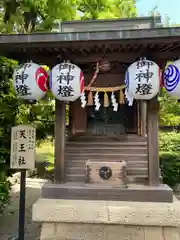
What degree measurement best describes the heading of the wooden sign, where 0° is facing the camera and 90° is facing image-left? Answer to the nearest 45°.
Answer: approximately 0°

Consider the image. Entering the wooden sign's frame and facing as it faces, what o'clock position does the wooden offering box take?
The wooden offering box is roughly at 10 o'clock from the wooden sign.

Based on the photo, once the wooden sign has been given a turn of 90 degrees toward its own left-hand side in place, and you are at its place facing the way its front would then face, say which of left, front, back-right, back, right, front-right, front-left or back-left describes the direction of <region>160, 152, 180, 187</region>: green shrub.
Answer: front-left

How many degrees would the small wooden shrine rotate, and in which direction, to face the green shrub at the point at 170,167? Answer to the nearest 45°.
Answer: approximately 135° to its left

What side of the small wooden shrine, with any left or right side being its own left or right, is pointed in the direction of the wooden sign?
right

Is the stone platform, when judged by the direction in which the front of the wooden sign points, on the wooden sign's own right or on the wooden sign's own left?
on the wooden sign's own left

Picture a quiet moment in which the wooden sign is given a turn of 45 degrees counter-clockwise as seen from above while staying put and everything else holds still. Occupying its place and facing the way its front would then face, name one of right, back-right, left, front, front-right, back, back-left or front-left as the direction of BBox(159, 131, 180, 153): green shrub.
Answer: left

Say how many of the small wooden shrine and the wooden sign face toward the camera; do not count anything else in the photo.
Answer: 2
